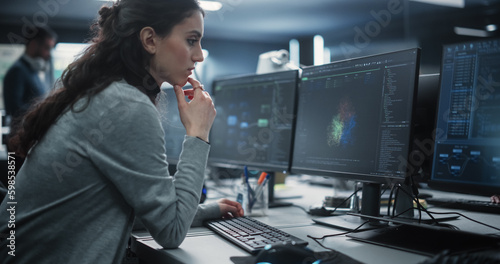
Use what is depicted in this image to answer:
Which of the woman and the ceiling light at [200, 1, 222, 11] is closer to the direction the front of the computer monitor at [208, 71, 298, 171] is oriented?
the woman

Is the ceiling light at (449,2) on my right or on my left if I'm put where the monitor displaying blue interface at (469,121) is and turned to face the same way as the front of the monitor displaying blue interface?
on my right

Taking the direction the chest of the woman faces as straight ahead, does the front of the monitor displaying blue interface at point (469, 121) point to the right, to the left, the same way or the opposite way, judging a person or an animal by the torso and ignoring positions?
the opposite way

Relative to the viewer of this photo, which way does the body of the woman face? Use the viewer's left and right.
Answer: facing to the right of the viewer

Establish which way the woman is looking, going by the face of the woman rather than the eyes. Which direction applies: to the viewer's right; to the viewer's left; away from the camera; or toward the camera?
to the viewer's right

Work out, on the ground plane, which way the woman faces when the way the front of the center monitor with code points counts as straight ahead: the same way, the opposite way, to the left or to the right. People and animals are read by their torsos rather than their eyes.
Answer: the opposite way

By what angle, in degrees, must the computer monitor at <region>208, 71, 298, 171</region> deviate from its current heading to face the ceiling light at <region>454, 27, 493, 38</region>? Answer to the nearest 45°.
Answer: approximately 180°

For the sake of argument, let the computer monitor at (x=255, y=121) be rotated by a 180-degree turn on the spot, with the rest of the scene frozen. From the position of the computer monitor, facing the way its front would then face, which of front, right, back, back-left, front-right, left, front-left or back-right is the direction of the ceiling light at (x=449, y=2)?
front
